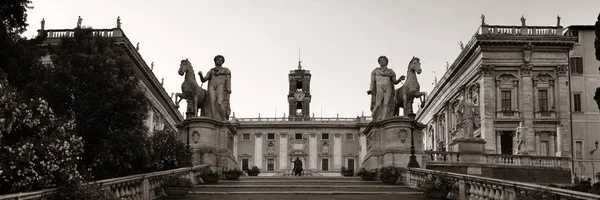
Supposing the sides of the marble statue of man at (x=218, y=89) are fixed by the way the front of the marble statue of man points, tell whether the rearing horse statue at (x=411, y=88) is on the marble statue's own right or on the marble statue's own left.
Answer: on the marble statue's own left

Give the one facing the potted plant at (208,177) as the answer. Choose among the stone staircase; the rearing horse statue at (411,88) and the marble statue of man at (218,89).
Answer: the marble statue of man

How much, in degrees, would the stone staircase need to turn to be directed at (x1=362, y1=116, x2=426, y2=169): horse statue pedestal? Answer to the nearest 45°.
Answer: approximately 135° to its left

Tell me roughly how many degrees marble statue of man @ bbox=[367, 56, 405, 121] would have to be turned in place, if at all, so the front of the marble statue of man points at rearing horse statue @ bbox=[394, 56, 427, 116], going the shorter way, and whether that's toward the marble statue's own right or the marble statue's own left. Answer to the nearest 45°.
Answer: approximately 45° to the marble statue's own left

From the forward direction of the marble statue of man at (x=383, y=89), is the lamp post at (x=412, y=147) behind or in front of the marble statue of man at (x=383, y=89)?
in front

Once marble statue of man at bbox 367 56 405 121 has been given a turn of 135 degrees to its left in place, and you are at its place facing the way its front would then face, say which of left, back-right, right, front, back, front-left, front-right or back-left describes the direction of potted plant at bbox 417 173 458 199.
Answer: back-right

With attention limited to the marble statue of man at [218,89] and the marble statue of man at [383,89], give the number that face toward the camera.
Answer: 2

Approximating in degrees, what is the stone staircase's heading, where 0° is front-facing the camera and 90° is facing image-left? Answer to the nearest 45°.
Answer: approximately 0°

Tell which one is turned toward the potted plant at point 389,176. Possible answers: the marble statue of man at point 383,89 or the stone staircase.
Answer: the marble statue of man

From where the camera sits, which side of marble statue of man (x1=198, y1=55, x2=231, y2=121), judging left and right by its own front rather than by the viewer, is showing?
front

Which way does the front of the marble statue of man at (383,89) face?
toward the camera

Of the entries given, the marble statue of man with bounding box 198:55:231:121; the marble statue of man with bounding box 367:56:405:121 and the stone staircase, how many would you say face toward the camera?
3
